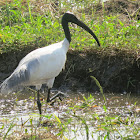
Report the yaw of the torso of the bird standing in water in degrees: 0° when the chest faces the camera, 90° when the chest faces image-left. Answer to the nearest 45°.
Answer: approximately 270°
